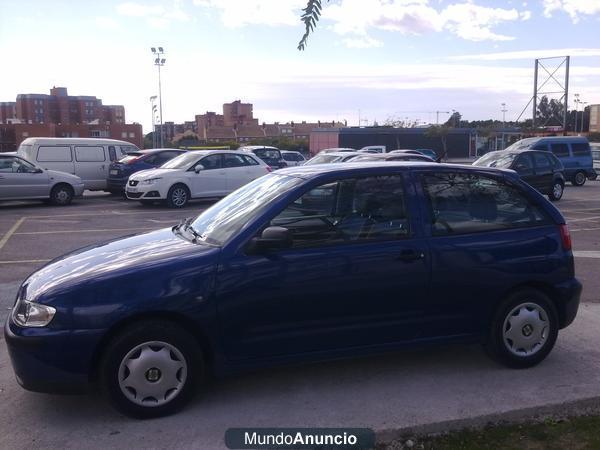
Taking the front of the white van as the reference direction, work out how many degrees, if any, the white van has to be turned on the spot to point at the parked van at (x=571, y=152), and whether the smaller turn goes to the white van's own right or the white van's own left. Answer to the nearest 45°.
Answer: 0° — it already faces it

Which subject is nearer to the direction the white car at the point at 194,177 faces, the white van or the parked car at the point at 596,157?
the white van

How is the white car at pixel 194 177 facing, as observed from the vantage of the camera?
facing the viewer and to the left of the viewer

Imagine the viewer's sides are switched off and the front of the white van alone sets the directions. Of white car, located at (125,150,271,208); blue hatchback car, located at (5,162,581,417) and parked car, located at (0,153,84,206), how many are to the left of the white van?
0

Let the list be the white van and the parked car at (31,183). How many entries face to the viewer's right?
2

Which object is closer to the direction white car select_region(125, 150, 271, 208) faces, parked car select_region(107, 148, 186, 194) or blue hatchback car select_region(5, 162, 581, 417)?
the blue hatchback car

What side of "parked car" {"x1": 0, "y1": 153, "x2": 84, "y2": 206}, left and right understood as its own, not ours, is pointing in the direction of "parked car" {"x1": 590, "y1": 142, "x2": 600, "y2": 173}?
front

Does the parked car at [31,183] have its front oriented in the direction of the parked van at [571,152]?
yes

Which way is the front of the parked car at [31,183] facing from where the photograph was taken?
facing to the right of the viewer

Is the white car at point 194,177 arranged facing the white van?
no

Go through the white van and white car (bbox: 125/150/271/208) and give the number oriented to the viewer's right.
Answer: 1

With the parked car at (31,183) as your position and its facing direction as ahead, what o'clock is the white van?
The white van is roughly at 10 o'clock from the parked car.

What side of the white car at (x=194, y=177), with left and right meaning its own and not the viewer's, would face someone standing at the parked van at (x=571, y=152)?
back

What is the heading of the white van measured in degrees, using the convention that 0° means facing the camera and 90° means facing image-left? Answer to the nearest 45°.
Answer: approximately 270°

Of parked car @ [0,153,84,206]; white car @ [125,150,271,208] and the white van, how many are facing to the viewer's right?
2

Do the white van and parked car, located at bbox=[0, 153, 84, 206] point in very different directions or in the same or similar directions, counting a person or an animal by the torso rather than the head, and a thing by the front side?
same or similar directions

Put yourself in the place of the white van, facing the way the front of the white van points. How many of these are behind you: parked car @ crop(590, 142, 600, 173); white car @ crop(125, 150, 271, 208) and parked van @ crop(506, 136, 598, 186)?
0

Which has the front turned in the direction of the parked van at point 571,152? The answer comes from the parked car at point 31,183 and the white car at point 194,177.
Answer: the parked car at point 31,183

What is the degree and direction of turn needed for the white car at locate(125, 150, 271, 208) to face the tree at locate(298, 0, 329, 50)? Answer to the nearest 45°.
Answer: approximately 45° to its left

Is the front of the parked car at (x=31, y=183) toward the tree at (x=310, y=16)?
no
